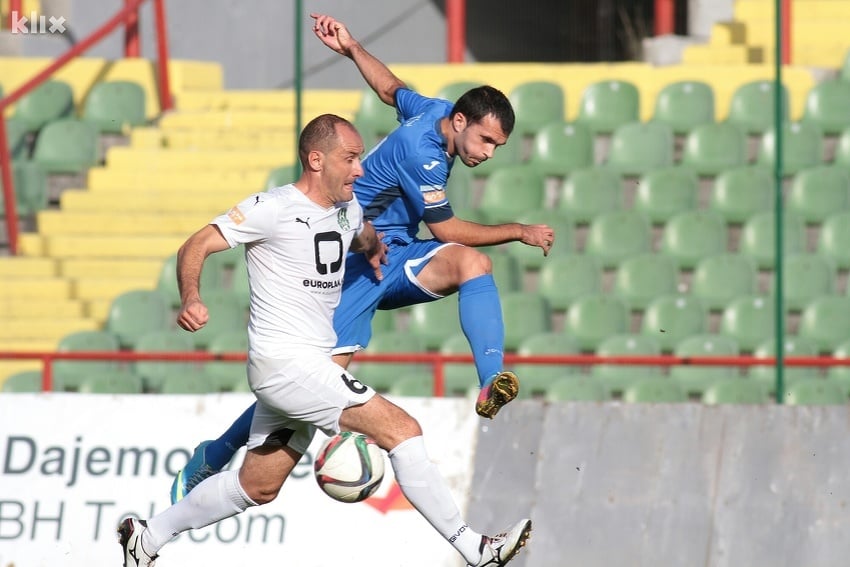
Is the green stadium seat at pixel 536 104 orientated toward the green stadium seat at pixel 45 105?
no

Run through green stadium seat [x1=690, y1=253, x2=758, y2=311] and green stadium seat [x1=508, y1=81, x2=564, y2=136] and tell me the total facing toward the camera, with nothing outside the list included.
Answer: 2

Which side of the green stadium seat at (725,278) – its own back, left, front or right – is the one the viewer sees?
front

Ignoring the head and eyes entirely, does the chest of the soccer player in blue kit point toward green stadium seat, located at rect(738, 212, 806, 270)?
no

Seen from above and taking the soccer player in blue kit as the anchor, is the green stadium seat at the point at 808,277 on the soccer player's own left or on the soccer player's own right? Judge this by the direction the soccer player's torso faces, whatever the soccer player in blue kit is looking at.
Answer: on the soccer player's own left

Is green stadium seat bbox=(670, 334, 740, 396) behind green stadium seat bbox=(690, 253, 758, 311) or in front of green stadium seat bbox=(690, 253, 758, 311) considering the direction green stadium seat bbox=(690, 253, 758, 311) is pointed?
in front

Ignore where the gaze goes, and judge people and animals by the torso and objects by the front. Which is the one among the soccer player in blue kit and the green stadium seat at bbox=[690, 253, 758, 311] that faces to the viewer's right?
the soccer player in blue kit

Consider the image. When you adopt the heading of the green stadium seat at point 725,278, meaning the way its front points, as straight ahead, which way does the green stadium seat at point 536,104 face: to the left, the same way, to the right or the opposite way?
the same way

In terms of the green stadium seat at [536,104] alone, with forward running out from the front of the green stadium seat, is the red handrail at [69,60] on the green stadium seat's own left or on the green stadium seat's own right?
on the green stadium seat's own right

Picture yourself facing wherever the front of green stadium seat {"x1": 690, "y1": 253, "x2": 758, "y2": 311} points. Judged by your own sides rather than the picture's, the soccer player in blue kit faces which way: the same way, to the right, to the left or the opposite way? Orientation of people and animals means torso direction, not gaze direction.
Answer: to the left

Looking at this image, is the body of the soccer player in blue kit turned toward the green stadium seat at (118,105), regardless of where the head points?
no

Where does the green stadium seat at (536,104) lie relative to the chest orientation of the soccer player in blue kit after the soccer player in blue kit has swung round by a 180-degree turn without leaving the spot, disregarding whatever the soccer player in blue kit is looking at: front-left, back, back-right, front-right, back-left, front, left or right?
right

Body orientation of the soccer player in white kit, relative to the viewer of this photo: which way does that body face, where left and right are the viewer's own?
facing the viewer and to the right of the viewer

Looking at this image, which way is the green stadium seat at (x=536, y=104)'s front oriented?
toward the camera

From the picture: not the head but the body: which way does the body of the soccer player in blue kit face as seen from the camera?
to the viewer's right

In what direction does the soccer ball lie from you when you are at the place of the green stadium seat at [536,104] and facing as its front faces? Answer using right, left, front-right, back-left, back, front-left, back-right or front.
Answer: front

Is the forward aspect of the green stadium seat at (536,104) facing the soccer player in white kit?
yes
